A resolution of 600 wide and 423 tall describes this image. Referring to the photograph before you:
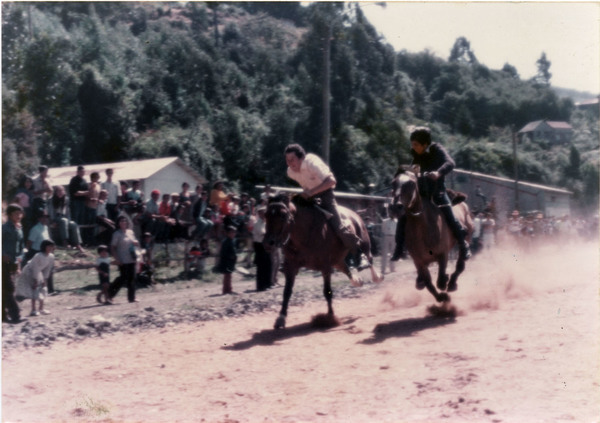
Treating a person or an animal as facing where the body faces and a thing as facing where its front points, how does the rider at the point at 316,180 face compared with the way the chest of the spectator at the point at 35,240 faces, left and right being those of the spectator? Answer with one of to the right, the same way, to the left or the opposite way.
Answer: to the right

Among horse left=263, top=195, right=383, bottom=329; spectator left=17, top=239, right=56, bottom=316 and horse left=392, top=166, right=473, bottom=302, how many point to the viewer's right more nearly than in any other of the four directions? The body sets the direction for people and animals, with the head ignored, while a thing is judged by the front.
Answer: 1

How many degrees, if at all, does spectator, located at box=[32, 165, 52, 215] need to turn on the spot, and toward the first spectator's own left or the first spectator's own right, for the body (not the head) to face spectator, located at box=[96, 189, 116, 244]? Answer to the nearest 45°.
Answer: approximately 90° to the first spectator's own left

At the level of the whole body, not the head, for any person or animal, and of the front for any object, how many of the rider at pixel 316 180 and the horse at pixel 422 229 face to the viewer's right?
0

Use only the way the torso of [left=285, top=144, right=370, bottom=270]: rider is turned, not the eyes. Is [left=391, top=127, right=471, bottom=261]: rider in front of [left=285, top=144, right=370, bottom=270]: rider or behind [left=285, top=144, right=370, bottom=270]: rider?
behind

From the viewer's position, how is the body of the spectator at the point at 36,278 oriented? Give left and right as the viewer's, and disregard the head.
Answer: facing to the right of the viewer

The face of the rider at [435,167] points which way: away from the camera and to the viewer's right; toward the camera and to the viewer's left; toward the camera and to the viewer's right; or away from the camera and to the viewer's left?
toward the camera and to the viewer's left

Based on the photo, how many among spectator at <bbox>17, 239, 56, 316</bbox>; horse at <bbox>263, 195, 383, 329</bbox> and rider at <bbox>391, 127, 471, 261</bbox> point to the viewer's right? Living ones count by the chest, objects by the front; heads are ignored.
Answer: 1

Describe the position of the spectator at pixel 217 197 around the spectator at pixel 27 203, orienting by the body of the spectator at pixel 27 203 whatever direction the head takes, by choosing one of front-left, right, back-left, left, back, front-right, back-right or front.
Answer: left

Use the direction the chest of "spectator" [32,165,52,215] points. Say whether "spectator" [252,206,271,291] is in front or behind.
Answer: in front

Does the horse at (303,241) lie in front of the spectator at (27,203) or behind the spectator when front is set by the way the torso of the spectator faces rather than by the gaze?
in front
